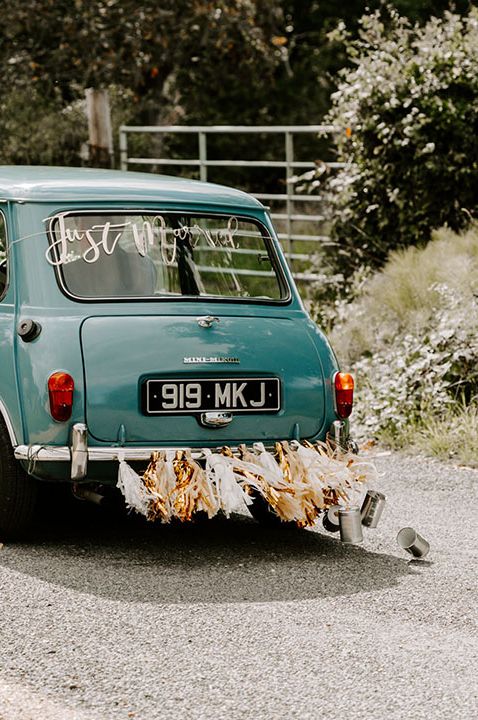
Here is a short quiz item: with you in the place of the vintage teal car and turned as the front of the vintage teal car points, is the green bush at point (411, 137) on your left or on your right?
on your right

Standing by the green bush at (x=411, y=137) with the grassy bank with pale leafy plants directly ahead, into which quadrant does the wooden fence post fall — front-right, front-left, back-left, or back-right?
back-right

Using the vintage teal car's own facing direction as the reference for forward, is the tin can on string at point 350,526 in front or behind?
behind

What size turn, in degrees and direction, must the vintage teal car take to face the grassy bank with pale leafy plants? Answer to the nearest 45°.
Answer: approximately 90° to its right

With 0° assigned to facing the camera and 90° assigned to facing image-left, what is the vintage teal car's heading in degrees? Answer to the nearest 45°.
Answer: approximately 135°

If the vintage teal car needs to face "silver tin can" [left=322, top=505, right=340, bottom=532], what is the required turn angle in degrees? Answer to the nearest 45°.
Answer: approximately 135° to its right

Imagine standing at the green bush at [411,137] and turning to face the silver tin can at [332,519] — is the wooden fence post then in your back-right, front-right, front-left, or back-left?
back-right
